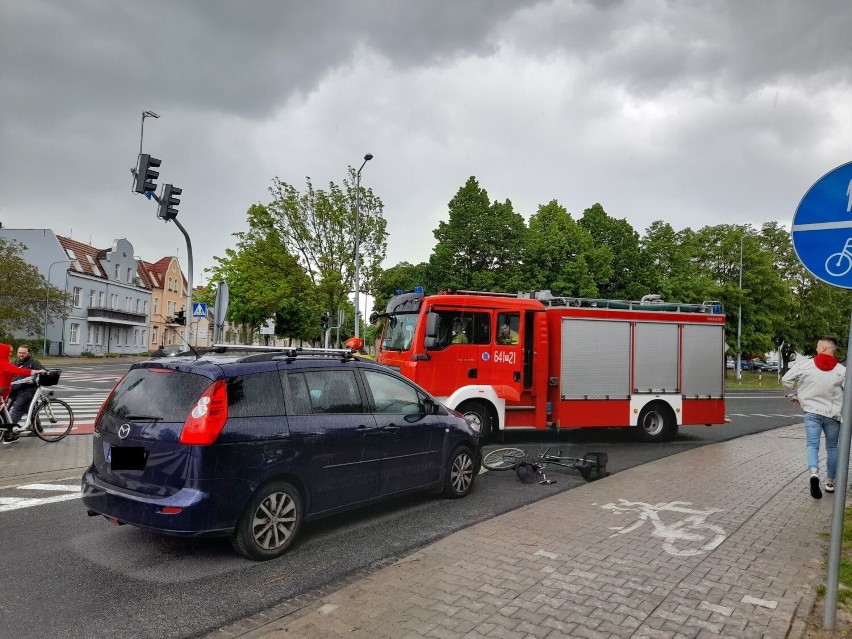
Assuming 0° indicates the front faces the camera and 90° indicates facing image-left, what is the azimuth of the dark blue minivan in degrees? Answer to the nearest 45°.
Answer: approximately 225°

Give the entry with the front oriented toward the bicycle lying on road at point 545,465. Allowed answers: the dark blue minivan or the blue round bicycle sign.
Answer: the dark blue minivan

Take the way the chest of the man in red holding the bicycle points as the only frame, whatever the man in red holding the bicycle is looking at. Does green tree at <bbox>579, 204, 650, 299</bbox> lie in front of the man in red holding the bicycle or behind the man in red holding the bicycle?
in front

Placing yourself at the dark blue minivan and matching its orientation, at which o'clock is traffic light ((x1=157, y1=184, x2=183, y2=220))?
The traffic light is roughly at 10 o'clock from the dark blue minivan.

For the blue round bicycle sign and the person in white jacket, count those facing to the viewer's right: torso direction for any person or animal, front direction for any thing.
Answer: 0

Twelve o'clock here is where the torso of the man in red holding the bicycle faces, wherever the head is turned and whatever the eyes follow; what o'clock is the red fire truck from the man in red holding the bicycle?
The red fire truck is roughly at 1 o'clock from the man in red holding the bicycle.

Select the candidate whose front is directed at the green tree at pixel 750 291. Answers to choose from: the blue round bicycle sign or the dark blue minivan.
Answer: the dark blue minivan

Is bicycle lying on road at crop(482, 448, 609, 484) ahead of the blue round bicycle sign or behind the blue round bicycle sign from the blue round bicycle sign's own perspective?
behind

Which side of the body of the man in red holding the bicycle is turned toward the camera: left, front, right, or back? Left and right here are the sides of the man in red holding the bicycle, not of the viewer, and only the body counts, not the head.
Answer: right

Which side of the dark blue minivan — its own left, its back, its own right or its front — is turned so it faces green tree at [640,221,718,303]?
front

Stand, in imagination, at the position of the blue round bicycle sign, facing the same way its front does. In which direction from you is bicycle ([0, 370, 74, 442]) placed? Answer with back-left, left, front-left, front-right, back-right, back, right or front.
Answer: right

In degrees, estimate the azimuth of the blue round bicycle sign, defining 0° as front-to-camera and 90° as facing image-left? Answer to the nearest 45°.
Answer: approximately 0°
